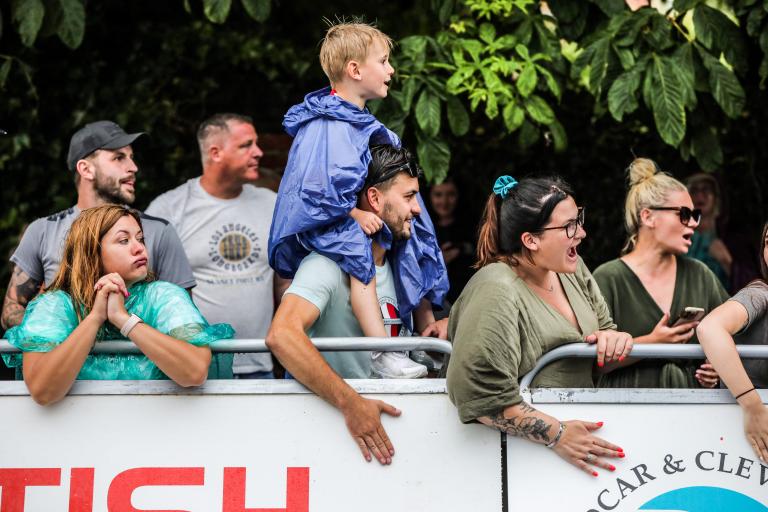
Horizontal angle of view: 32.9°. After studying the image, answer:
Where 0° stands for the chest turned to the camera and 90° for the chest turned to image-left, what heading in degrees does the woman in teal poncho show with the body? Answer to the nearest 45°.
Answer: approximately 0°

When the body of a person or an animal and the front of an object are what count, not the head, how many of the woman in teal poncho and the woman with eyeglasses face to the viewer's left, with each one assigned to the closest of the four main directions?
0

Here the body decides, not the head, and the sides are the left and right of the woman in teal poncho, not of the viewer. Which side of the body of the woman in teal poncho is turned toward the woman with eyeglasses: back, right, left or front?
left

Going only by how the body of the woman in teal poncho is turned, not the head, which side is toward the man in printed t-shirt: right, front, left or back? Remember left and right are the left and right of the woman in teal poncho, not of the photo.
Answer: back

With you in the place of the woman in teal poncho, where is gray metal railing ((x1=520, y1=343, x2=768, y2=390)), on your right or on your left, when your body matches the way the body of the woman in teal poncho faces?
on your left

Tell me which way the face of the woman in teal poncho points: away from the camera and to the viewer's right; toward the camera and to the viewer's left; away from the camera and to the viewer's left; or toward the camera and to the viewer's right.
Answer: toward the camera and to the viewer's right

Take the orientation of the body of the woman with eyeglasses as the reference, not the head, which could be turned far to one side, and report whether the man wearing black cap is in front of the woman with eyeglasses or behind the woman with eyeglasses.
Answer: behind

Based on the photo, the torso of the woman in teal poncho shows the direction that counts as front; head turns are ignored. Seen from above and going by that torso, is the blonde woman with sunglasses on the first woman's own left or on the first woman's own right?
on the first woman's own left

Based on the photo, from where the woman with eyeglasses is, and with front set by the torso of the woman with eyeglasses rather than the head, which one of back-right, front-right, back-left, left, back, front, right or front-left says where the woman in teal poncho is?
back-right
